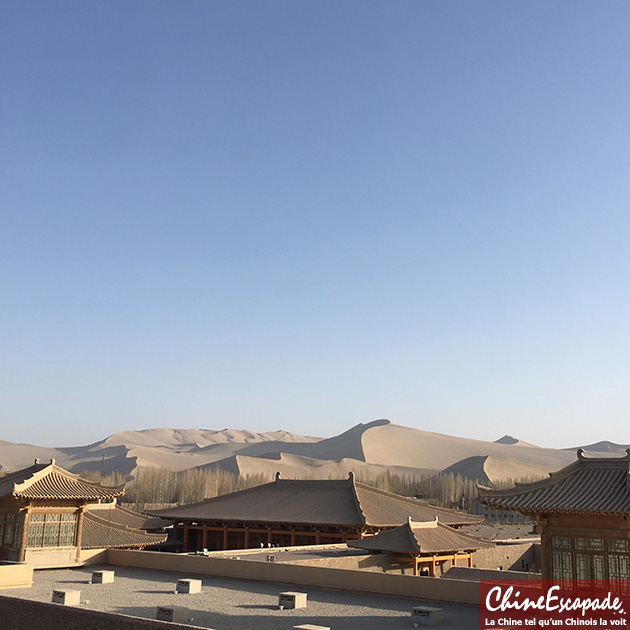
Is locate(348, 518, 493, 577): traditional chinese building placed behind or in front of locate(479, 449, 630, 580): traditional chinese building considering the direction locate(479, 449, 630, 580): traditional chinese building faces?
behind

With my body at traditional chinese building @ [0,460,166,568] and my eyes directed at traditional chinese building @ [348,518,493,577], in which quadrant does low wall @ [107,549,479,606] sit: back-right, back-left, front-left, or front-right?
front-right

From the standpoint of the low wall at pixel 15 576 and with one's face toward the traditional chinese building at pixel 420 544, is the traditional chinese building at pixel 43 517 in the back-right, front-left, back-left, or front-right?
front-left

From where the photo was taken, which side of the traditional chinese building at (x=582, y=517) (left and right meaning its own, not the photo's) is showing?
front

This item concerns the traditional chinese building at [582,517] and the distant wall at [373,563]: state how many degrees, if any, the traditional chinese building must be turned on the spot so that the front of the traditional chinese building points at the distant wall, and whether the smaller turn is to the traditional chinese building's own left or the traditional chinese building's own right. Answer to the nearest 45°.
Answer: approximately 135° to the traditional chinese building's own right

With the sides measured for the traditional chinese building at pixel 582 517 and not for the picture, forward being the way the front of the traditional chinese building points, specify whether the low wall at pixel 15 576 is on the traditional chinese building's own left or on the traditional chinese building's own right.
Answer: on the traditional chinese building's own right

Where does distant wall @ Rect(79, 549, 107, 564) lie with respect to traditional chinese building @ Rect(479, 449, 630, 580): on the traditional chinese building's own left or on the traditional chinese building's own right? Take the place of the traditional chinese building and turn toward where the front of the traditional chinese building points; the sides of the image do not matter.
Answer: on the traditional chinese building's own right

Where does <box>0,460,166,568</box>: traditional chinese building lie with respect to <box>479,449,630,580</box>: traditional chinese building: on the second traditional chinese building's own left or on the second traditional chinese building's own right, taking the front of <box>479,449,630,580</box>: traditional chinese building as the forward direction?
on the second traditional chinese building's own right
